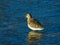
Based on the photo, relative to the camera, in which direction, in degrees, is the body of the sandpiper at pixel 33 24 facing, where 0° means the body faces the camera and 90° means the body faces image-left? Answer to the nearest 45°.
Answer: approximately 90°
